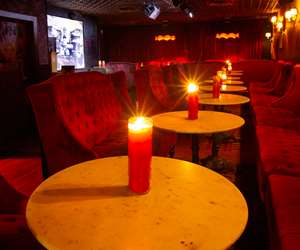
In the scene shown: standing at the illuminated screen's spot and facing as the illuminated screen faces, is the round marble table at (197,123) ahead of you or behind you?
ahead

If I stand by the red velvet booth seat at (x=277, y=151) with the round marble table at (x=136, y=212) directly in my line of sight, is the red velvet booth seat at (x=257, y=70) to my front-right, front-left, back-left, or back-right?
back-right

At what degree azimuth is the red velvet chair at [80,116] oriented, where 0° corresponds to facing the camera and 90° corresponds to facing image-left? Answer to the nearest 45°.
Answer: approximately 315°

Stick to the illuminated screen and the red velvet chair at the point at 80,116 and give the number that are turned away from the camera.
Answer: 0

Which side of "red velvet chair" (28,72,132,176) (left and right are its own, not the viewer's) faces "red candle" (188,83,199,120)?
front

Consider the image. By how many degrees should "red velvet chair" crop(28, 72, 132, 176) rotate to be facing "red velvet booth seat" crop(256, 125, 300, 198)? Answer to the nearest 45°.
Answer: approximately 45° to its left

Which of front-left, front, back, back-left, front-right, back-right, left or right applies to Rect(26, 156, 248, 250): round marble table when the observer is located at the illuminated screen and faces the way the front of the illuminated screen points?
front-right

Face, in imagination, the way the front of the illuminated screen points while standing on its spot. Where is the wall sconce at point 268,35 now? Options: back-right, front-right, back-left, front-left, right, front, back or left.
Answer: front-left

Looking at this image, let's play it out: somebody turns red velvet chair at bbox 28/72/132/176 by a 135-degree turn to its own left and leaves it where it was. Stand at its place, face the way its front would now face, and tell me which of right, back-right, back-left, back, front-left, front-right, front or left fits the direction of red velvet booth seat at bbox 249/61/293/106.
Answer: front-right

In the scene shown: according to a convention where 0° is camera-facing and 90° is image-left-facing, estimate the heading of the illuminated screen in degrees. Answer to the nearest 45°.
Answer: approximately 315°

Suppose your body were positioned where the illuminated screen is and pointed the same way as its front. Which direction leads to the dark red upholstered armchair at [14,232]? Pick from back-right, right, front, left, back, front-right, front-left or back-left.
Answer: front-right

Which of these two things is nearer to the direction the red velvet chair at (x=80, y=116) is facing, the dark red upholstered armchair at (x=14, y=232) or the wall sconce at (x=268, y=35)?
the dark red upholstered armchair

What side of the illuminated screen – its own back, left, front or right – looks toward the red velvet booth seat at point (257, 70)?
front
